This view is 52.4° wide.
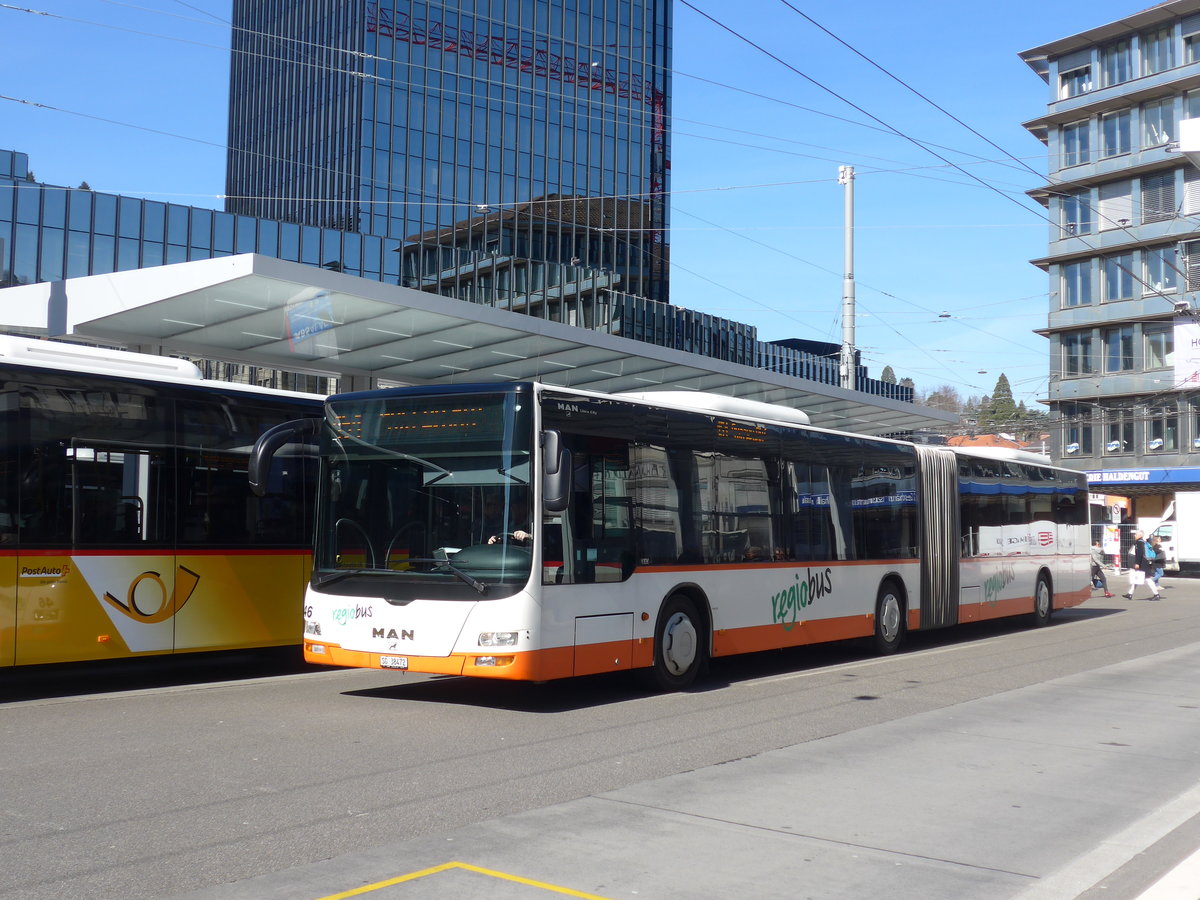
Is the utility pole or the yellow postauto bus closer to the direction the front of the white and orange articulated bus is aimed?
the yellow postauto bus

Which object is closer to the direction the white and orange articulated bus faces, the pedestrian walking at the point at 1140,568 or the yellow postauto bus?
the yellow postauto bus

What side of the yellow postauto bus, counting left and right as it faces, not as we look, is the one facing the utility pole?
back

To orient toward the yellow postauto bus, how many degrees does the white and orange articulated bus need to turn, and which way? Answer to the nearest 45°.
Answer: approximately 45° to its right

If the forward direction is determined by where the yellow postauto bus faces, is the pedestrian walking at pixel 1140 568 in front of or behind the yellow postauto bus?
behind

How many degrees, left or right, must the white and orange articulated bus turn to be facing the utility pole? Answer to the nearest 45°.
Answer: approximately 135° to its right

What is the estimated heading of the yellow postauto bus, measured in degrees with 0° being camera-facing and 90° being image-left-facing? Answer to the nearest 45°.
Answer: approximately 45°

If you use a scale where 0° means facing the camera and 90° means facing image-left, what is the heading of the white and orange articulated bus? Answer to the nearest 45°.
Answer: approximately 45°

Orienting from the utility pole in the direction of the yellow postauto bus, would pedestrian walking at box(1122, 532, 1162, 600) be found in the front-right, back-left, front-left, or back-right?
back-left

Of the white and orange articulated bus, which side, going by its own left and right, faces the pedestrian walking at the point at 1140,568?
back
